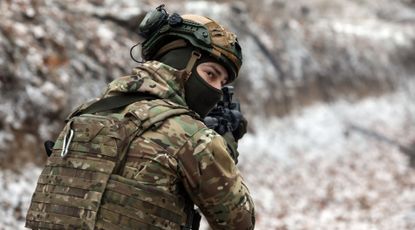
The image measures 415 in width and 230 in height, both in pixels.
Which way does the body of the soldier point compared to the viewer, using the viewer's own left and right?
facing away from the viewer and to the right of the viewer

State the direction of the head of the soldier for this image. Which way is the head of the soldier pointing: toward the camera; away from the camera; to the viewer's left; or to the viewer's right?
to the viewer's right
